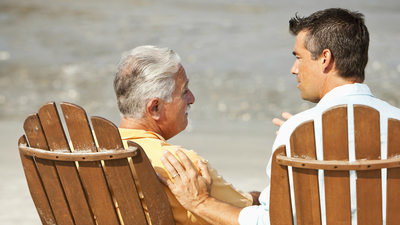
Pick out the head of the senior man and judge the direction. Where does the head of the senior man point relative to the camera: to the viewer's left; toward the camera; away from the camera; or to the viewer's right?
to the viewer's right

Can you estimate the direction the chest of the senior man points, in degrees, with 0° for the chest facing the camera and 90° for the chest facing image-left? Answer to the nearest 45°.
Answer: approximately 225°

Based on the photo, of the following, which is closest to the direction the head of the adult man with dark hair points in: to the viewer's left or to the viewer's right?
to the viewer's left
